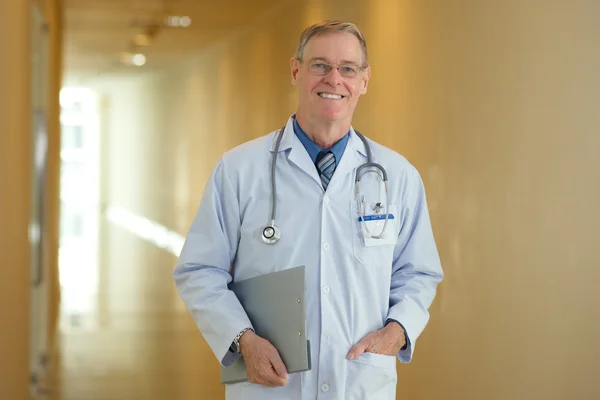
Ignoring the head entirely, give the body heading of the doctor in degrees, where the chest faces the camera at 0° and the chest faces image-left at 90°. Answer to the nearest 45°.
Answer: approximately 0°
